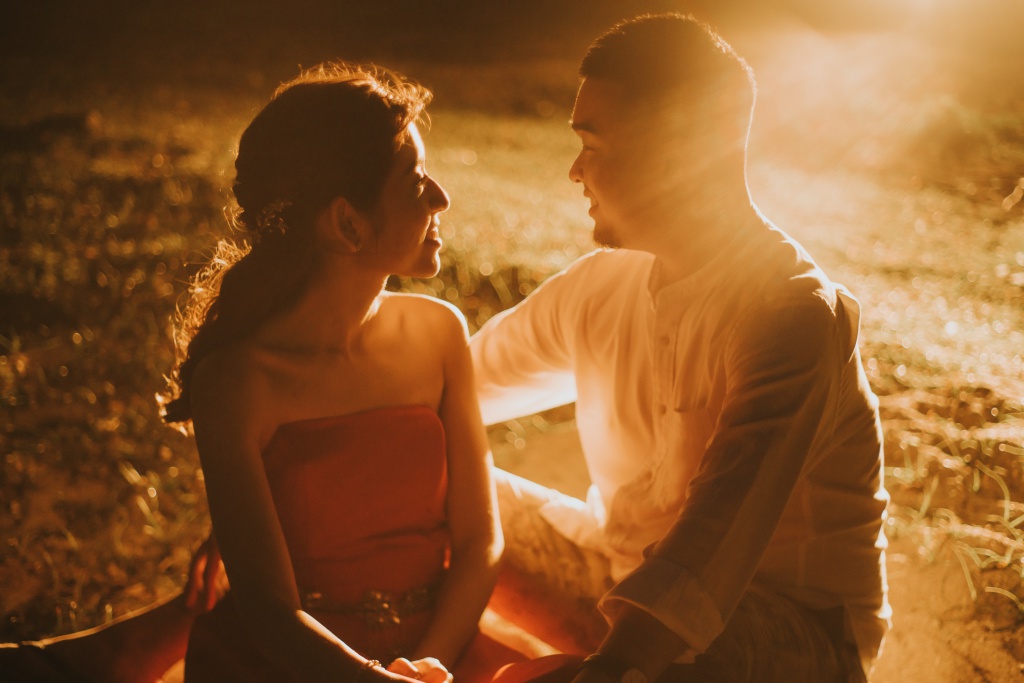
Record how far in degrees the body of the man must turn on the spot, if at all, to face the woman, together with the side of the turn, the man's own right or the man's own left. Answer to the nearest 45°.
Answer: approximately 45° to the man's own right

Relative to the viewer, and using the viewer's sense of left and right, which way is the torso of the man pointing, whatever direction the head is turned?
facing the viewer and to the left of the viewer

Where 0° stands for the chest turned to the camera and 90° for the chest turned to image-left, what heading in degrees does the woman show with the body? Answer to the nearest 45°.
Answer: approximately 315°

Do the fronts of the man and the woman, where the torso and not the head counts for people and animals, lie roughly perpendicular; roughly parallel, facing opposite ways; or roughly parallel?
roughly perpendicular

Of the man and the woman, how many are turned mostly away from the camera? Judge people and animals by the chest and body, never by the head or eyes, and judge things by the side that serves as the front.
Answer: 0

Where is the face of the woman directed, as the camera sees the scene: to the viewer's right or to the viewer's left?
to the viewer's right

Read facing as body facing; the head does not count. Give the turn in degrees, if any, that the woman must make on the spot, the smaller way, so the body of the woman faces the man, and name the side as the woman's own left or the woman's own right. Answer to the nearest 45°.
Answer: approximately 45° to the woman's own left

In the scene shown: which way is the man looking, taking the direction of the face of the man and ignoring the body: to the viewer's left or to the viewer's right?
to the viewer's left
